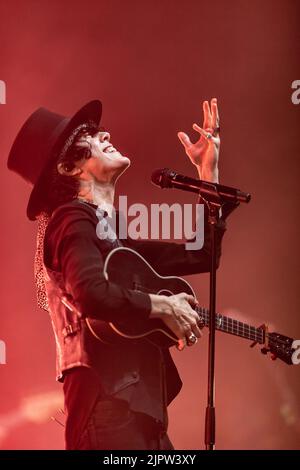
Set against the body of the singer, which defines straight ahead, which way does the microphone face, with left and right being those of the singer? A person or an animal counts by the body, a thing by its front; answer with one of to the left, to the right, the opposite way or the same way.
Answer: the opposite way

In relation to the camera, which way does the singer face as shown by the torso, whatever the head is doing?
to the viewer's right

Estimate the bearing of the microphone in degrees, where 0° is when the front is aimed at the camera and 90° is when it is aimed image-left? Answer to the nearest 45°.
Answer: approximately 90°
